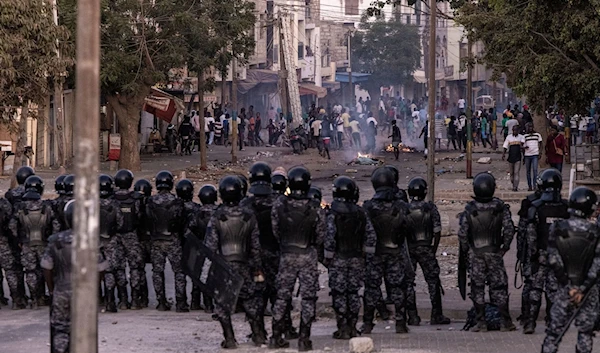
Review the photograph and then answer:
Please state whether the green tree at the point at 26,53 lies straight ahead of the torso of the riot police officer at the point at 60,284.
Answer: yes

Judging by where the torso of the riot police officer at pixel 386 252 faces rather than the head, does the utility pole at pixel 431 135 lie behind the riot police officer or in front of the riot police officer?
in front

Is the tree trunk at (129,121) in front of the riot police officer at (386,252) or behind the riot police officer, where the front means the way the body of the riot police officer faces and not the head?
in front

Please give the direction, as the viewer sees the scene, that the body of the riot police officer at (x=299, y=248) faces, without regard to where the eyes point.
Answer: away from the camera

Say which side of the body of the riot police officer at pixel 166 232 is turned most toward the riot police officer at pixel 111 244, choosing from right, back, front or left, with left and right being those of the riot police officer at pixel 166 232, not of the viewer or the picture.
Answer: left

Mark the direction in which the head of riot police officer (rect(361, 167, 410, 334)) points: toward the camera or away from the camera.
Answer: away from the camera

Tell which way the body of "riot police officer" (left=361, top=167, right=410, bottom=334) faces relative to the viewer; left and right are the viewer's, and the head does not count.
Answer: facing away from the viewer

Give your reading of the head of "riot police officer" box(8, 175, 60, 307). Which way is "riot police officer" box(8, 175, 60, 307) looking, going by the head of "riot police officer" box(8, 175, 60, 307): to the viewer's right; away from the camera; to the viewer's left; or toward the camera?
away from the camera

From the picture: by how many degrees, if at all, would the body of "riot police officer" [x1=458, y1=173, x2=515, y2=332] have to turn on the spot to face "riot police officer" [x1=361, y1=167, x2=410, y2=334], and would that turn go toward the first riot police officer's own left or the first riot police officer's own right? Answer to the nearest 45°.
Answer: approximately 90° to the first riot police officer's own left

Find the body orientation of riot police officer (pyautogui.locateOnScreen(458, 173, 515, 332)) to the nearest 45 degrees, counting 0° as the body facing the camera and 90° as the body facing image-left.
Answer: approximately 180°

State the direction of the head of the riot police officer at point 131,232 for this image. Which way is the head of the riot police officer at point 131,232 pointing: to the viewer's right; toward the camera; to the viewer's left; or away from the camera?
away from the camera

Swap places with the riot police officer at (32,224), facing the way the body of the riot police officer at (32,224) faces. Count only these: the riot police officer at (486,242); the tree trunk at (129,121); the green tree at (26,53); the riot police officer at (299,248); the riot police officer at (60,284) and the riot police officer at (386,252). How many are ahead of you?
2

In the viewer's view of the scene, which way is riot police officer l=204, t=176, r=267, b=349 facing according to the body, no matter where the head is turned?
away from the camera

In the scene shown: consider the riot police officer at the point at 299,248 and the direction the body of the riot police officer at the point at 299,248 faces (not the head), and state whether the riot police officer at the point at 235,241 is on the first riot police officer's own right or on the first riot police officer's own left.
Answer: on the first riot police officer's own left

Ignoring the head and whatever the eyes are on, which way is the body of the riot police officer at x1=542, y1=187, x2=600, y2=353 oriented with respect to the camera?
away from the camera
